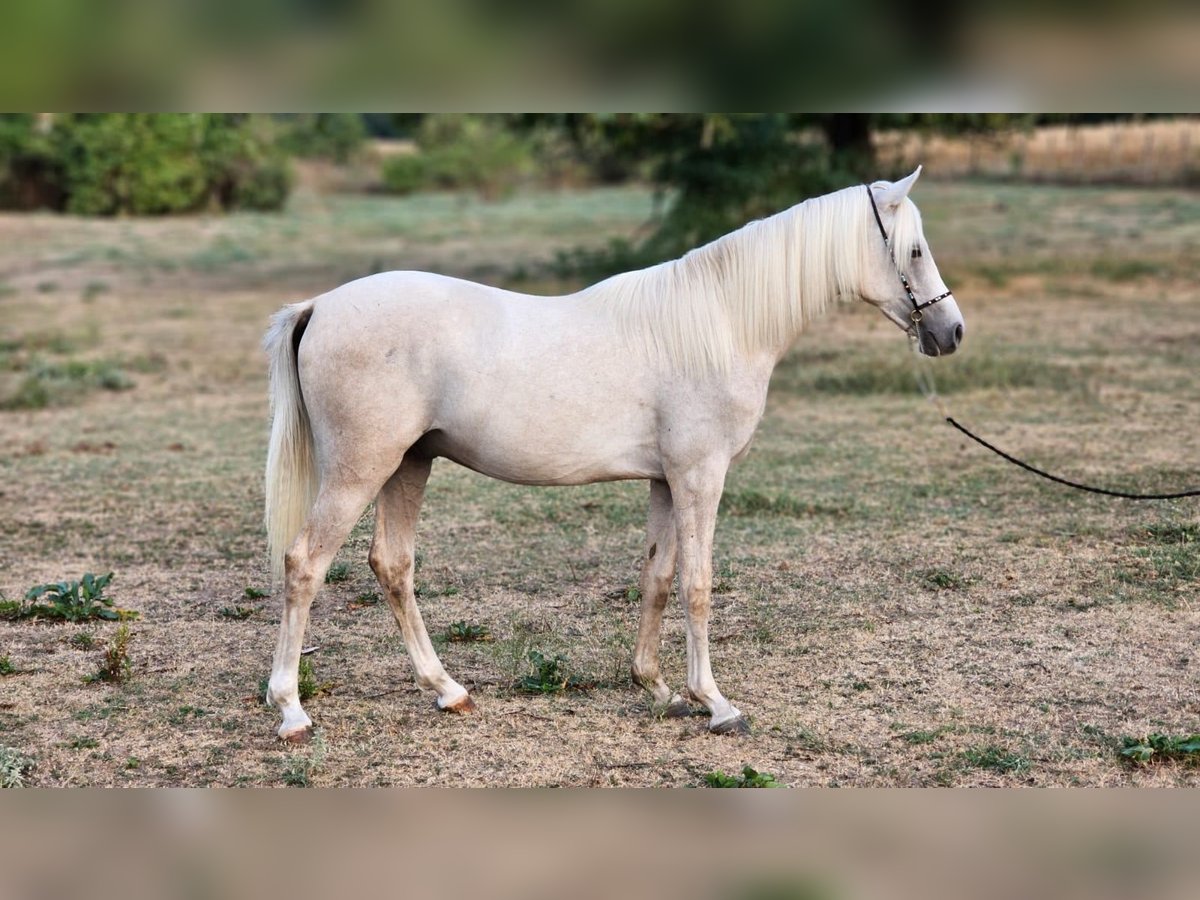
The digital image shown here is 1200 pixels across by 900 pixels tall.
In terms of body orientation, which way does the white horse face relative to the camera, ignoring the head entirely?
to the viewer's right

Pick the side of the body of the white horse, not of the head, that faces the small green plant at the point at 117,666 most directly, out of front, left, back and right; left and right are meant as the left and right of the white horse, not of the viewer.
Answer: back

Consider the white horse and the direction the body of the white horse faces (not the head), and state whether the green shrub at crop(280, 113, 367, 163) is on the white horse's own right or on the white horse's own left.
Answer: on the white horse's own left

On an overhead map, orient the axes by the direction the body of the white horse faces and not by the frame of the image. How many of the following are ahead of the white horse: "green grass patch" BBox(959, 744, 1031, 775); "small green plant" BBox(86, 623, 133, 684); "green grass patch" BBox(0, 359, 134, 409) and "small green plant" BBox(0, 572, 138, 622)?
1

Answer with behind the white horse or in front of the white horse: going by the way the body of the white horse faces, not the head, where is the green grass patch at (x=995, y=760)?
in front

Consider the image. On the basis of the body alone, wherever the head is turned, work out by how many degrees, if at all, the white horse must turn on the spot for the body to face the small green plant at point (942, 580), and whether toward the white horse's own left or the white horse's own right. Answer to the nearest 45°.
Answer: approximately 45° to the white horse's own left

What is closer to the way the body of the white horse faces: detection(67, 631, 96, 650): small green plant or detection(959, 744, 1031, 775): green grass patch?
the green grass patch

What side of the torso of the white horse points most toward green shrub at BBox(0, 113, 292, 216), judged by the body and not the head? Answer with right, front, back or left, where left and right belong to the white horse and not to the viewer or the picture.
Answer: left
